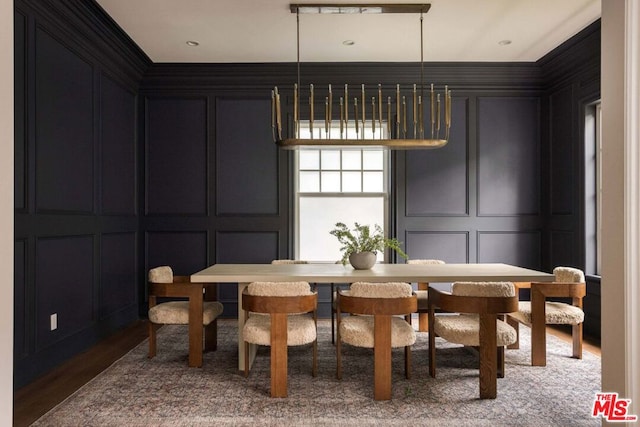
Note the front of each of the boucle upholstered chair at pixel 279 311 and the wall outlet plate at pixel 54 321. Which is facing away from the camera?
the boucle upholstered chair

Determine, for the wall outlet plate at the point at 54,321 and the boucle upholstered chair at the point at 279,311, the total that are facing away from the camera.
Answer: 1

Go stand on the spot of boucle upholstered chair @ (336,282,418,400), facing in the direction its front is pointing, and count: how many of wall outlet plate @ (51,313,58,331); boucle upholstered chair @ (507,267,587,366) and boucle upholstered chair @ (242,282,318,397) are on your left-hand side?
2

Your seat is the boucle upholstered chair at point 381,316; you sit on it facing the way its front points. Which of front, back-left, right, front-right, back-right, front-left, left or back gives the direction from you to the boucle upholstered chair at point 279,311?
left

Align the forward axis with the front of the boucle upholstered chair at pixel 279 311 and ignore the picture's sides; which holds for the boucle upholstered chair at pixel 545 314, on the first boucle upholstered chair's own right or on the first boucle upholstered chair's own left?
on the first boucle upholstered chair's own right

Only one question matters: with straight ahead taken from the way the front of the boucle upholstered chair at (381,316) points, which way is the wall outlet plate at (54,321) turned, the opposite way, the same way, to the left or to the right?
to the right

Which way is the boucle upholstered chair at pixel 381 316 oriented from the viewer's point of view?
away from the camera

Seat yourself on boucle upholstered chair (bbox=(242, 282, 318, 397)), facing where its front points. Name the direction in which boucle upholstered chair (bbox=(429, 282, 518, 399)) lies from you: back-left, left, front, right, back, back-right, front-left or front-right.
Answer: right

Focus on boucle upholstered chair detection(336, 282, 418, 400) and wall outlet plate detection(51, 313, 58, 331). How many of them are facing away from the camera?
1

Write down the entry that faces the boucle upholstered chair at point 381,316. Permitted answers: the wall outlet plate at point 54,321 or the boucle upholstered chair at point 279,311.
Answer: the wall outlet plate

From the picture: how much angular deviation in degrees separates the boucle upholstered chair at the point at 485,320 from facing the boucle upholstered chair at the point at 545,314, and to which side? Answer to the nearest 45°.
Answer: approximately 90° to its right

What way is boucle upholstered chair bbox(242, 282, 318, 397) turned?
away from the camera

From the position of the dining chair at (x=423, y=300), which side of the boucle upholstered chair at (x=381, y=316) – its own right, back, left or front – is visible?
front

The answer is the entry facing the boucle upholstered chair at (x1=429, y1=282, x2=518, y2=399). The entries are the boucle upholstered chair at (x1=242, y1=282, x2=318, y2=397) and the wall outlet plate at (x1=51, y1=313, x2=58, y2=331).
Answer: the wall outlet plate

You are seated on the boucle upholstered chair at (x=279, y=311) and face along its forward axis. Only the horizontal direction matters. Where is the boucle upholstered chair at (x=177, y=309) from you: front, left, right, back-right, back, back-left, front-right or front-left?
front-left

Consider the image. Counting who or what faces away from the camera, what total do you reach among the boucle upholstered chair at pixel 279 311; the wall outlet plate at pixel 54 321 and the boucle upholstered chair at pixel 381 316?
2

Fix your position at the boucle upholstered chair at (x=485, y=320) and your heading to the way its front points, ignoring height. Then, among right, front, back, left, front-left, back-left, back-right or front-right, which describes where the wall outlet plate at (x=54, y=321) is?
front-left
